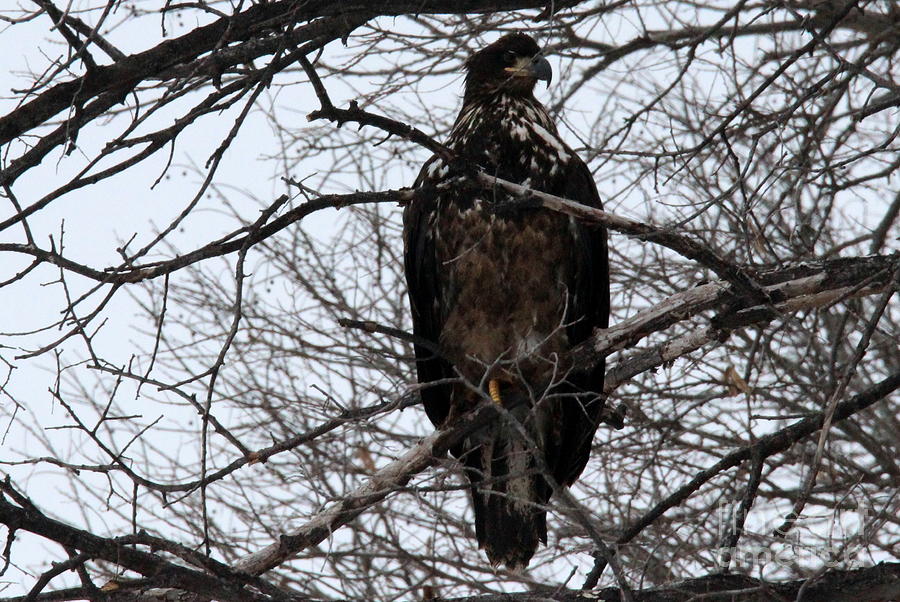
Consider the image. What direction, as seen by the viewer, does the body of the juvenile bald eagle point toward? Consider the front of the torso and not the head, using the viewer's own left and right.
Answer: facing the viewer
